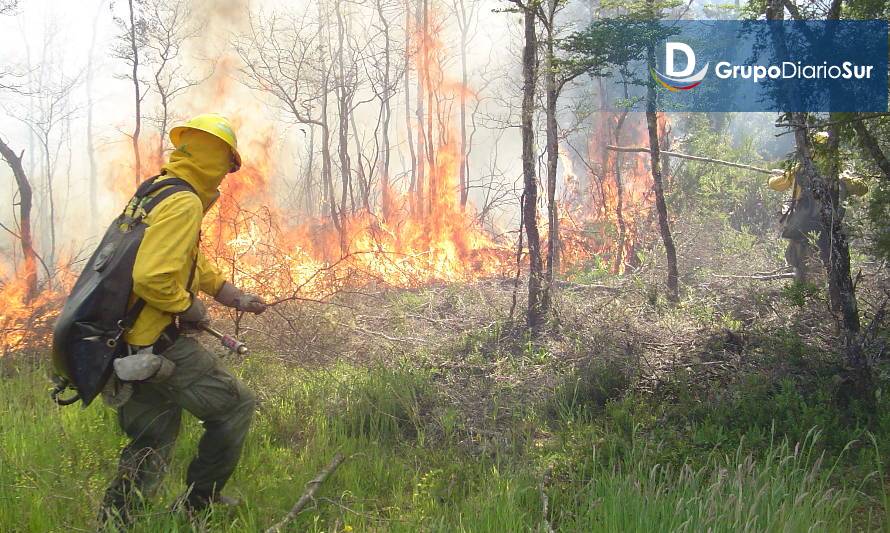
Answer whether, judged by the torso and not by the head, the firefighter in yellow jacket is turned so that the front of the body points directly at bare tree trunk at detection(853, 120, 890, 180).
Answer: yes

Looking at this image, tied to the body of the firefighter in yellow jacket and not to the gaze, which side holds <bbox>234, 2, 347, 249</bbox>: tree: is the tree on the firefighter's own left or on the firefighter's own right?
on the firefighter's own left

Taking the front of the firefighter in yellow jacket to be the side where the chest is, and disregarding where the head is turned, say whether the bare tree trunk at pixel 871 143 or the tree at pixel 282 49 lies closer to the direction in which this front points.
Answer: the bare tree trunk

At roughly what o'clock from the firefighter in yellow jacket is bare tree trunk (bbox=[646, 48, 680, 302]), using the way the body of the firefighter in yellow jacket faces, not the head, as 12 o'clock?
The bare tree trunk is roughly at 11 o'clock from the firefighter in yellow jacket.

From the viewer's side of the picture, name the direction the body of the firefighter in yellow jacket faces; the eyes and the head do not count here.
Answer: to the viewer's right

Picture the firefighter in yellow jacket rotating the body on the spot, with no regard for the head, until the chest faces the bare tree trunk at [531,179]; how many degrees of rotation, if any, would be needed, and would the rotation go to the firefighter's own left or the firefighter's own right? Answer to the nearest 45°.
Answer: approximately 45° to the firefighter's own left

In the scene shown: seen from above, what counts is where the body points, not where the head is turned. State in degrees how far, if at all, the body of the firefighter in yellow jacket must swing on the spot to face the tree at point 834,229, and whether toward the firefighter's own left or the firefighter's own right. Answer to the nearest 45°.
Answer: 0° — they already face it

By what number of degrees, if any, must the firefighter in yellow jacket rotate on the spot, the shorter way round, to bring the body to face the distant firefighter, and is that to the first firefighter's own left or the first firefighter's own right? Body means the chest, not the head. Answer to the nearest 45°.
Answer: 0° — they already face them
